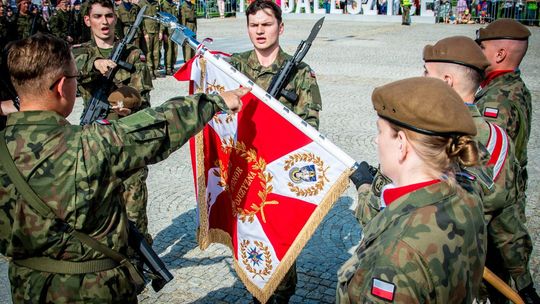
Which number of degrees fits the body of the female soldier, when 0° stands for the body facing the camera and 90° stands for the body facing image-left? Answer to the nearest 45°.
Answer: approximately 135°

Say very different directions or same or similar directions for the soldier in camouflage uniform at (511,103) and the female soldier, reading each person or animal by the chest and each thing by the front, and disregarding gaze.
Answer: same or similar directions

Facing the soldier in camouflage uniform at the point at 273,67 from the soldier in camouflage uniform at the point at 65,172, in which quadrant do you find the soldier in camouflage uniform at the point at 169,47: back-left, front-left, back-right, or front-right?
front-left

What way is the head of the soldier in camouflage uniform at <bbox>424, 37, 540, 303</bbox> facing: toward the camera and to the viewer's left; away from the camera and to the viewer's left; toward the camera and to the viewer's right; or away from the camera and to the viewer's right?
away from the camera and to the viewer's left

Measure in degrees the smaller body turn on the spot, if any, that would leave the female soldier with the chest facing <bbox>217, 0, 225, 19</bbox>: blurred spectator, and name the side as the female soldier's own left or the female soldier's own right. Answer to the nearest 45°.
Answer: approximately 45° to the female soldier's own right

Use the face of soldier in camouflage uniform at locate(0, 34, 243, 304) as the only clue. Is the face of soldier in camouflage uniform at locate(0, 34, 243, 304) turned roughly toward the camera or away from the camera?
away from the camera

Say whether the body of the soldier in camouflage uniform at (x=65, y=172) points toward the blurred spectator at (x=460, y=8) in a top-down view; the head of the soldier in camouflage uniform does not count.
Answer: yes

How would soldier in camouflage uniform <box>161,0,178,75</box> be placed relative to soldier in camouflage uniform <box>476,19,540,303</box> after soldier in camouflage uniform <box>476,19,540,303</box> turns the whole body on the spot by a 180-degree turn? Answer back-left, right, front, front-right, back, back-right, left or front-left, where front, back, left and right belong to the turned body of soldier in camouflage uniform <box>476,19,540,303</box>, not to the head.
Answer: back

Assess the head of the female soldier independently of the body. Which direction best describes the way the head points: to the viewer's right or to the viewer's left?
to the viewer's left

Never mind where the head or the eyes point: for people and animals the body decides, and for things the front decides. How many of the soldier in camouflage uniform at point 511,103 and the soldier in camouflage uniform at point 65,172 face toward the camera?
0

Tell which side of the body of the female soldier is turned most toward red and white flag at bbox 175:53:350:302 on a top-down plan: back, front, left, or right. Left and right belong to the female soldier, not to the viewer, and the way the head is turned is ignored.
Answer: front

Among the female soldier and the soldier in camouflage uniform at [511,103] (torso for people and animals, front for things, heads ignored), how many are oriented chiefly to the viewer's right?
0

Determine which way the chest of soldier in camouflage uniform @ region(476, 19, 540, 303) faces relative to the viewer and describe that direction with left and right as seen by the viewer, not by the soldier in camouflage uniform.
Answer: facing away from the viewer and to the left of the viewer

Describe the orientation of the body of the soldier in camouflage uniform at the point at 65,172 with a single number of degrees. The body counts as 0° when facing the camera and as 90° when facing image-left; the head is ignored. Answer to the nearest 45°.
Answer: approximately 225°

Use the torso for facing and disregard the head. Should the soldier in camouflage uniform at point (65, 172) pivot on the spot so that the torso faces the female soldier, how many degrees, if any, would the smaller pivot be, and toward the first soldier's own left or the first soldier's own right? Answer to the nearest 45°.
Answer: approximately 90° to the first soldier's own right

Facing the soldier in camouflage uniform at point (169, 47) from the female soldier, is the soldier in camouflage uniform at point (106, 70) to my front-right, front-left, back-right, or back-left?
front-left

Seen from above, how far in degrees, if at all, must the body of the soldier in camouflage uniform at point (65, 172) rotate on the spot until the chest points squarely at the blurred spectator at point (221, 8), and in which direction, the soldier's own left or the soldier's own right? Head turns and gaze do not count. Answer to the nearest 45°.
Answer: approximately 45° to the soldier's own left
